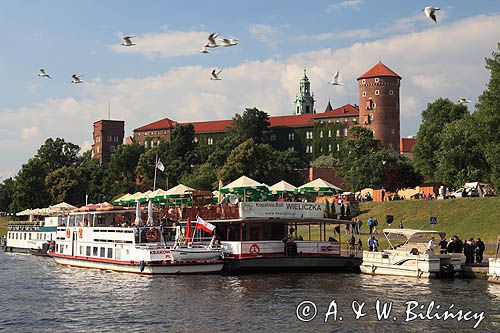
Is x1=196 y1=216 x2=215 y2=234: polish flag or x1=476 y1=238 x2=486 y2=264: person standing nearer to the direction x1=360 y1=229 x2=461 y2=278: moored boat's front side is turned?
the polish flag

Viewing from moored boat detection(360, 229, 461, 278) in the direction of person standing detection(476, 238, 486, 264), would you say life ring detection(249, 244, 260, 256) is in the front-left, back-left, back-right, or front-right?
back-left

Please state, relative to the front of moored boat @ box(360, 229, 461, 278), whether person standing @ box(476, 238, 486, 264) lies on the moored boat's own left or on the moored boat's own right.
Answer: on the moored boat's own right

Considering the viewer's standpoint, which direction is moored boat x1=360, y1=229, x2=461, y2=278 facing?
facing away from the viewer and to the left of the viewer
